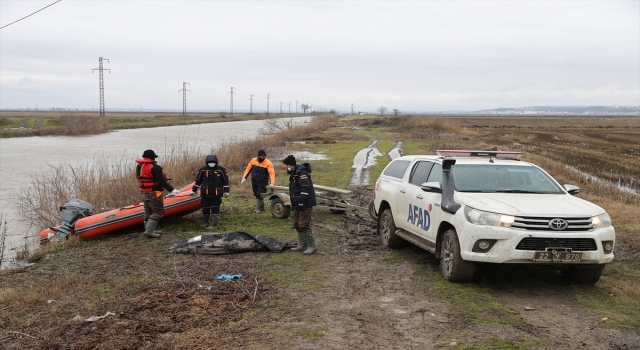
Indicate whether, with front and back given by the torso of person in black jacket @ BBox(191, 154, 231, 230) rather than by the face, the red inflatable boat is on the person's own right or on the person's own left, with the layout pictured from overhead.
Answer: on the person's own right

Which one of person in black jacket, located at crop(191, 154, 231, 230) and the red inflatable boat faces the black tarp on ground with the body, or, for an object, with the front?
the person in black jacket

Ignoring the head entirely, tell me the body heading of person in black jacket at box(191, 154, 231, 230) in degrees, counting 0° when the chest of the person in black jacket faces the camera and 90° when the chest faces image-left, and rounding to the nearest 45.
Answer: approximately 0°

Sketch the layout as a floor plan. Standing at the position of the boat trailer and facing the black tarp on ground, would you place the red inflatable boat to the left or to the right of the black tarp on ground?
right

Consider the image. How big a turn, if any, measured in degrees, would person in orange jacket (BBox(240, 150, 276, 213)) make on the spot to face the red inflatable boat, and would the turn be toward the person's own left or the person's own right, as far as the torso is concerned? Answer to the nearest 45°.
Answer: approximately 90° to the person's own right

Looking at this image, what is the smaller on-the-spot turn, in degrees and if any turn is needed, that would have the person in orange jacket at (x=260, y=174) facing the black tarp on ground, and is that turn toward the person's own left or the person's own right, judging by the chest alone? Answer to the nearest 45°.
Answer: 0° — they already face it

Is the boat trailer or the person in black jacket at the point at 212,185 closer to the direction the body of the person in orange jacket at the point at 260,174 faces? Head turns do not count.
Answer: the person in black jacket

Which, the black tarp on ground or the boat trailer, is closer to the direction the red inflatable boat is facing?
the boat trailer

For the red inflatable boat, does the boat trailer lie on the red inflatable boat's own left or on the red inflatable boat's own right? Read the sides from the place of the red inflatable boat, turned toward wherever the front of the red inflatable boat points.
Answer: on the red inflatable boat's own right
